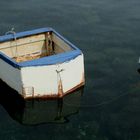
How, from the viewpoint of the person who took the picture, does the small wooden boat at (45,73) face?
facing away from the viewer and to the left of the viewer
